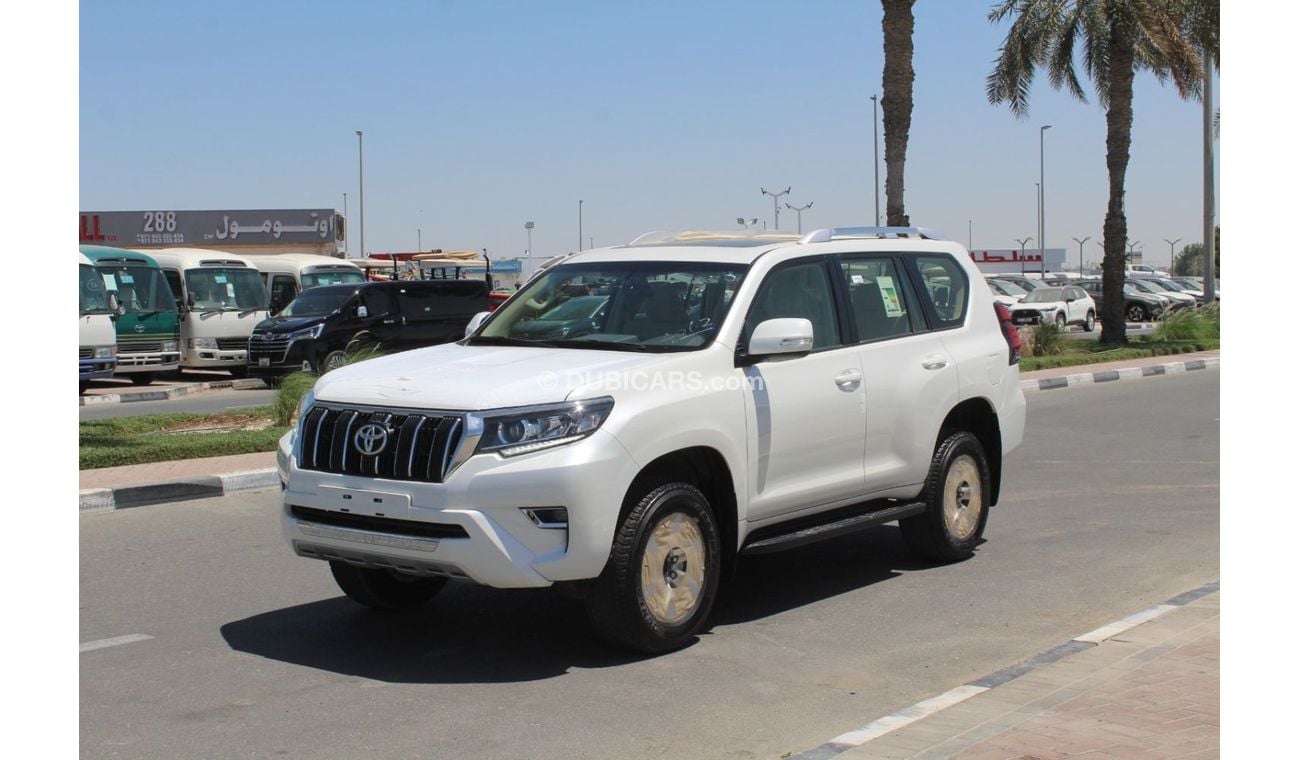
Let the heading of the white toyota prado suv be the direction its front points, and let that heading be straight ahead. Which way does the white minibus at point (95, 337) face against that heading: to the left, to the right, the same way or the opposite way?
to the left

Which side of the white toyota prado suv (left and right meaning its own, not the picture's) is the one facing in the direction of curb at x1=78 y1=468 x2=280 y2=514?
right

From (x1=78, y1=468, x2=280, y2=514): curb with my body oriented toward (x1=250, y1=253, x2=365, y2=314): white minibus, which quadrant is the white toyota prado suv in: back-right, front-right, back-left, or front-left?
back-right

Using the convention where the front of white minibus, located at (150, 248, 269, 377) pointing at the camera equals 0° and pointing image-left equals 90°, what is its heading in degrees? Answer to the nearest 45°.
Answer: approximately 315°

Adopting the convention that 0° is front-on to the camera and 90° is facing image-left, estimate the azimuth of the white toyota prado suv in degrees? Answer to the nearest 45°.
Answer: approximately 45°

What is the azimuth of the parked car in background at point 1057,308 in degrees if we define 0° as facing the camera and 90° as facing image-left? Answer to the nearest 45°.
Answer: approximately 45°

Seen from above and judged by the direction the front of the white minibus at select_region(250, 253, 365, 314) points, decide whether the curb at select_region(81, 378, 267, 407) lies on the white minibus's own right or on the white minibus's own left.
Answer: on the white minibus's own right

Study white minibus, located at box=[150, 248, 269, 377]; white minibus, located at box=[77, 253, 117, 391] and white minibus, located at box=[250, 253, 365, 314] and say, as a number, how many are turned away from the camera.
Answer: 0

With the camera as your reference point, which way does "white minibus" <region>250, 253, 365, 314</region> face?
facing the viewer and to the right of the viewer

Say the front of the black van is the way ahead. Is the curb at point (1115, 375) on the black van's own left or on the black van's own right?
on the black van's own left
